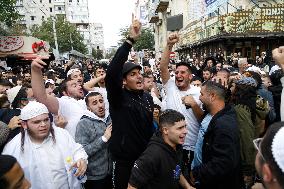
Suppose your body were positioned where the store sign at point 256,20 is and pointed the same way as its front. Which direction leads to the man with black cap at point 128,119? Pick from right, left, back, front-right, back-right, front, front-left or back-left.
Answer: front-left

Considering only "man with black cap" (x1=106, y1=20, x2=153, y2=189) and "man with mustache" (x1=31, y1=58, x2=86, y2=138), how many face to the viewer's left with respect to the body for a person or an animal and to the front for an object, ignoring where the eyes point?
0

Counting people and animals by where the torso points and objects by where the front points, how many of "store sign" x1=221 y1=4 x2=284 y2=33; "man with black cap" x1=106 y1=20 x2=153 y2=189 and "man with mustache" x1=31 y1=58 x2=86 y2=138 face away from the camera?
0

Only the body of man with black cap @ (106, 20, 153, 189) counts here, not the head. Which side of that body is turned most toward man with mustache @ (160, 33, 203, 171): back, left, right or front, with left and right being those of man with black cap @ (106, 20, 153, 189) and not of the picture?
left

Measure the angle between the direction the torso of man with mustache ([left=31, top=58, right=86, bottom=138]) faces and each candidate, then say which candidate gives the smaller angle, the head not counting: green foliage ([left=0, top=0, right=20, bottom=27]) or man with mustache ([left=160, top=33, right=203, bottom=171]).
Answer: the man with mustache

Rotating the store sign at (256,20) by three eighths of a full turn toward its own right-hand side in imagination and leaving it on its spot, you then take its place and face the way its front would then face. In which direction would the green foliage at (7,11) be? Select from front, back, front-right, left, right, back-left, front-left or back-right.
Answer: left

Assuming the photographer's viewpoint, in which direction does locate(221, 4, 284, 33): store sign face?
facing the viewer and to the left of the viewer

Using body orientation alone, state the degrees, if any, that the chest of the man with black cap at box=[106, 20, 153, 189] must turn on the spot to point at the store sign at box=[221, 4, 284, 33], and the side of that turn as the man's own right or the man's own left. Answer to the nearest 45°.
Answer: approximately 90° to the man's own left

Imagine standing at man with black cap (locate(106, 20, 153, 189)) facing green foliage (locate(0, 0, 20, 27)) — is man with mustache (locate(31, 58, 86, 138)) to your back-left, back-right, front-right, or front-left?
front-left

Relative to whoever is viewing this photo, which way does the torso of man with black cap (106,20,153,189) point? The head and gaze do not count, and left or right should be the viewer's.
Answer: facing the viewer and to the right of the viewer

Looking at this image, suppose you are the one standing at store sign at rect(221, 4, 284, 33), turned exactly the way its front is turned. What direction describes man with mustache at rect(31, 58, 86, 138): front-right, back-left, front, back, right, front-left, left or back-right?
front-left

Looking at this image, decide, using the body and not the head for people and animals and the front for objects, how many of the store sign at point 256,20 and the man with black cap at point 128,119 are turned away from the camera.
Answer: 0

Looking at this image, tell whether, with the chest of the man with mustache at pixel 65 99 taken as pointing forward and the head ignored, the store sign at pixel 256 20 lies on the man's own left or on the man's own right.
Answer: on the man's own left

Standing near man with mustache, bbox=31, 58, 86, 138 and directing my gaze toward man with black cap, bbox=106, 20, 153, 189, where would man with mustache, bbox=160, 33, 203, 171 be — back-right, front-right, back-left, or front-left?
front-left
